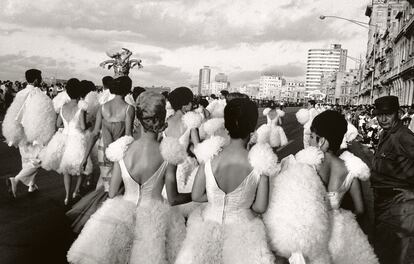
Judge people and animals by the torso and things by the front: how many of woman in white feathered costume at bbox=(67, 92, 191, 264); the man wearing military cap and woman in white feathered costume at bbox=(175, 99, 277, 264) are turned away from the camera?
2

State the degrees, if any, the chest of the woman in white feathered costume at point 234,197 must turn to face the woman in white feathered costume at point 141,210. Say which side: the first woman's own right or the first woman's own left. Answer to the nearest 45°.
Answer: approximately 45° to the first woman's own left

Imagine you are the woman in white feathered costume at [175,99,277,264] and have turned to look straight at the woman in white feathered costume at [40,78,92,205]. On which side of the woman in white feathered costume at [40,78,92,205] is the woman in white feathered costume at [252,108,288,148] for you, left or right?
right

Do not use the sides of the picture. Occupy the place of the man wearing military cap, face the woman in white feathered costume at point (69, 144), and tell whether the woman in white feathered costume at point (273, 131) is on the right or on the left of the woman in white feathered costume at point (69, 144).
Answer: right

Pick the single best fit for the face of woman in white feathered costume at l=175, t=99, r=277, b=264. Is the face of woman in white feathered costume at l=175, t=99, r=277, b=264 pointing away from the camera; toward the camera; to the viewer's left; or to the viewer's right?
away from the camera

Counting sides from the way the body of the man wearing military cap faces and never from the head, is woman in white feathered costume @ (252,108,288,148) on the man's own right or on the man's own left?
on the man's own right

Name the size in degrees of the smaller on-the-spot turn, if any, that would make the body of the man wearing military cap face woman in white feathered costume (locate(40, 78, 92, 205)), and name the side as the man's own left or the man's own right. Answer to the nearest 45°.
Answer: approximately 45° to the man's own right

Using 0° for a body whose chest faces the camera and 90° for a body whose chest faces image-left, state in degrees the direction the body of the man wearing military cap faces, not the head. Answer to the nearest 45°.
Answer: approximately 45°

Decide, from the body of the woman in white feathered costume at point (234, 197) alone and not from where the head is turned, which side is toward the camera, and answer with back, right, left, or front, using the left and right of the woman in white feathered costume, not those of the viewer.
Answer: back

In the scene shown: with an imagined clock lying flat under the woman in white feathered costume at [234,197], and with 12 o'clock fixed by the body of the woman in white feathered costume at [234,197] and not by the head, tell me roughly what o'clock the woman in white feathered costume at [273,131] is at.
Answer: the woman in white feathered costume at [273,131] is roughly at 12 o'clock from the woman in white feathered costume at [234,197].

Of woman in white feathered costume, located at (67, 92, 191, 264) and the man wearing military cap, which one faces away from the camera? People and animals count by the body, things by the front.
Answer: the woman in white feathered costume

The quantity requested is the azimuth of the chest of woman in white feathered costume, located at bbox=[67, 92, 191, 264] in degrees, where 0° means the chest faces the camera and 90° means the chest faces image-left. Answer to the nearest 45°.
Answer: approximately 180°

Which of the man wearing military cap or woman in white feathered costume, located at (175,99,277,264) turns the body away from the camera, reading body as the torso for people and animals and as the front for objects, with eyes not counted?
the woman in white feathered costume

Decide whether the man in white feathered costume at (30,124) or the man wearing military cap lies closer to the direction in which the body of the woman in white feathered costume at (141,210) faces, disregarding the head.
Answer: the man in white feathered costume

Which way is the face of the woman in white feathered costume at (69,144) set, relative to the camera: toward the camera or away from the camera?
away from the camera

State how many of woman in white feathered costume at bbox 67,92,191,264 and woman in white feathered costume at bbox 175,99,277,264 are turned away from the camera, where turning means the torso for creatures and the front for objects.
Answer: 2

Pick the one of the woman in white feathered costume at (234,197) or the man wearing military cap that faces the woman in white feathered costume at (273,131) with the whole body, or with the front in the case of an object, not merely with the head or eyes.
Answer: the woman in white feathered costume at (234,197)

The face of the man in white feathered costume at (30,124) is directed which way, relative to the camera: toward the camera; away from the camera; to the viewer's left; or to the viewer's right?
away from the camera

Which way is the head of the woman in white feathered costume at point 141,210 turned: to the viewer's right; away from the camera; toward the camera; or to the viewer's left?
away from the camera
